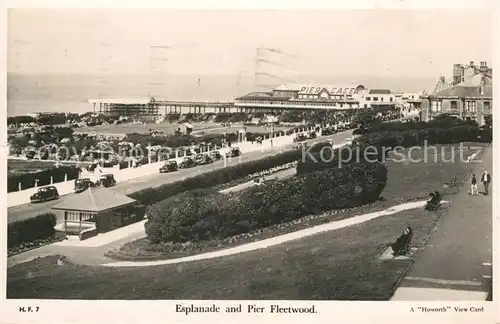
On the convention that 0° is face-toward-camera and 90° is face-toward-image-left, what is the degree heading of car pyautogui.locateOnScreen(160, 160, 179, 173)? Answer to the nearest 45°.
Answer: approximately 45°

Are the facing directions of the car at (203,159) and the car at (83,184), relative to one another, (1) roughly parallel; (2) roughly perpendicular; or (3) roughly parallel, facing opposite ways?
roughly parallel

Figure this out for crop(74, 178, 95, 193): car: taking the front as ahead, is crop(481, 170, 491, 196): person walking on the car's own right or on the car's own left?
on the car's own right

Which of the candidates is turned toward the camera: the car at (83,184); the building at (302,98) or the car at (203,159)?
the building

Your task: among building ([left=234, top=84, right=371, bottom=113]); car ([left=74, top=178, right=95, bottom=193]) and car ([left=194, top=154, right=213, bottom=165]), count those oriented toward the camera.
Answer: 1
